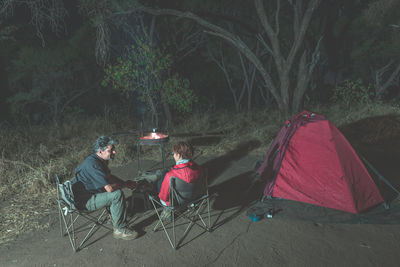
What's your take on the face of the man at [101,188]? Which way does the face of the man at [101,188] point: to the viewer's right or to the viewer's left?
to the viewer's right

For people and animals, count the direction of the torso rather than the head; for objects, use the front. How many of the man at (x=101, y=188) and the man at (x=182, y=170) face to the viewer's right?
1

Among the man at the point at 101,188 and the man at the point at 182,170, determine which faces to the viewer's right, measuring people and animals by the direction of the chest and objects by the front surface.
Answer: the man at the point at 101,188

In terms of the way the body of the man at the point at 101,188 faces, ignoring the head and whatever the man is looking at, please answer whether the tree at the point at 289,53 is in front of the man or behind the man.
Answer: in front

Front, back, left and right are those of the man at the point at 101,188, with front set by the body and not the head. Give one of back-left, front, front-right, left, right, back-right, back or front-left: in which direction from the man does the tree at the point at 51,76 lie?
left

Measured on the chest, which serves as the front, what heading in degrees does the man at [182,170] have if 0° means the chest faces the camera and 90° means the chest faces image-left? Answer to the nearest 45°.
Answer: approximately 135°

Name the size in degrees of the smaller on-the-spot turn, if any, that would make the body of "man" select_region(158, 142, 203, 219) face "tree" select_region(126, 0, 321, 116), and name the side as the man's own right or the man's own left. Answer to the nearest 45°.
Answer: approximately 90° to the man's own right

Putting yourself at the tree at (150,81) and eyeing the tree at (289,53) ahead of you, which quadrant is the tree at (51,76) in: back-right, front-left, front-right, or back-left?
back-left

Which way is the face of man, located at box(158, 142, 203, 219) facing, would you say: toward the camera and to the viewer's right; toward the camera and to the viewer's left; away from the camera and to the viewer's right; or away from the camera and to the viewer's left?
away from the camera and to the viewer's left

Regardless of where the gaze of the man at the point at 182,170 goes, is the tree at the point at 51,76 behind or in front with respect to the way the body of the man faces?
in front

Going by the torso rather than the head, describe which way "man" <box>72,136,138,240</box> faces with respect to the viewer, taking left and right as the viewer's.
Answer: facing to the right of the viewer

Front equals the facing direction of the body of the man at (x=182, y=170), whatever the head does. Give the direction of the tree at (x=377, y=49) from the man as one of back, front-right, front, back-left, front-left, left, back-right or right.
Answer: right

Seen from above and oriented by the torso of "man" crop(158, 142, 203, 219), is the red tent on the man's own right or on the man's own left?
on the man's own right
